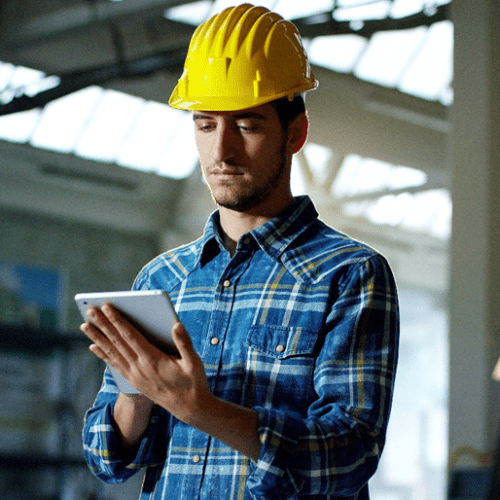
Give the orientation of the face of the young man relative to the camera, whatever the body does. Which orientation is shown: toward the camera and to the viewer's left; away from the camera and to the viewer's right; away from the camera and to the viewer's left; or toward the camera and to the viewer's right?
toward the camera and to the viewer's left

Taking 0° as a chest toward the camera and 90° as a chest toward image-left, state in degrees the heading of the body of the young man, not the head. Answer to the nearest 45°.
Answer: approximately 45°

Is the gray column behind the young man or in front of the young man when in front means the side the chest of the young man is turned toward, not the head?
behind

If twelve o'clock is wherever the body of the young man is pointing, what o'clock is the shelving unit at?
The shelving unit is roughly at 4 o'clock from the young man.
